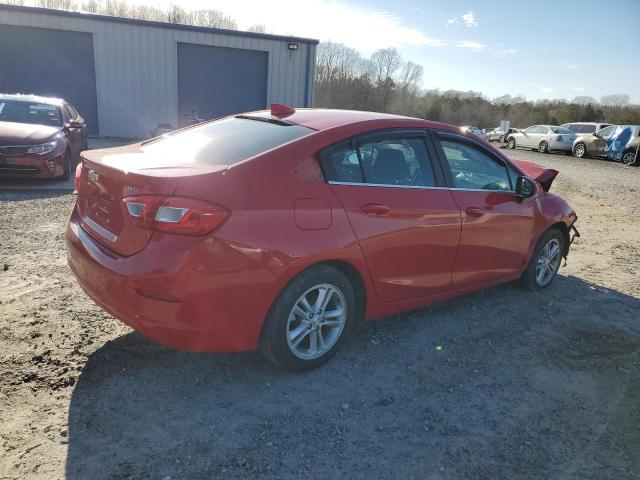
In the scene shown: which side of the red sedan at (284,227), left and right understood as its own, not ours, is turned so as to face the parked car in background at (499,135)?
front

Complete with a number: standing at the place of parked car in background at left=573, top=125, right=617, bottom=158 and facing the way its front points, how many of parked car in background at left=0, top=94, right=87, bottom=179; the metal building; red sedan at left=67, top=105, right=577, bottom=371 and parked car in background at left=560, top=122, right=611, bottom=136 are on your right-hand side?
1

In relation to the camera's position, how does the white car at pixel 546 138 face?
facing away from the viewer and to the left of the viewer

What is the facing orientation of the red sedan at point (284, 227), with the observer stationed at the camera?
facing away from the viewer and to the right of the viewer

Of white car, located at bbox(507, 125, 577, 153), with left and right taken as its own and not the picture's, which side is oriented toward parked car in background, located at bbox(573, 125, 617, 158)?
back

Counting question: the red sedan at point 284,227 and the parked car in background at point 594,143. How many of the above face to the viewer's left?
1

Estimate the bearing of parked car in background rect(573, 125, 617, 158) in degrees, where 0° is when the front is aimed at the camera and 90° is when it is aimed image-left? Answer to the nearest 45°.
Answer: approximately 90°
